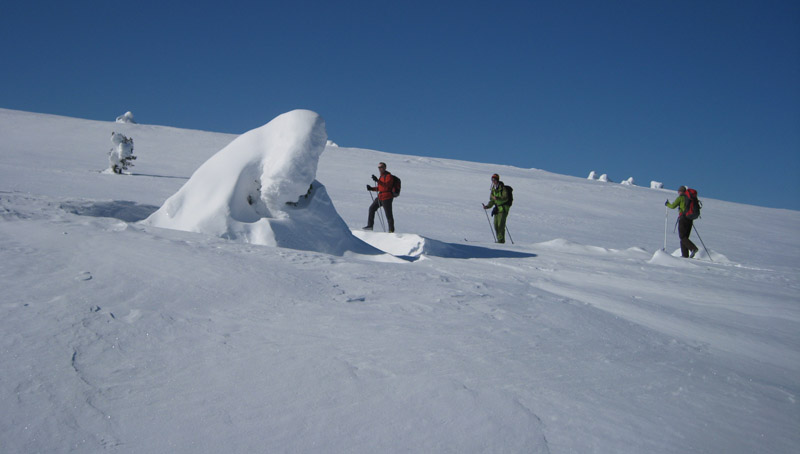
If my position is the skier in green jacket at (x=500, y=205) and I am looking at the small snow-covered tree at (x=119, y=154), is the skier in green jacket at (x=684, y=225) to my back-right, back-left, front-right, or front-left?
back-right

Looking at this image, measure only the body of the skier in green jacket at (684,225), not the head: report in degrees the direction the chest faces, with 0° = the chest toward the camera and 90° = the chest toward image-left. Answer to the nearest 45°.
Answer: approximately 90°

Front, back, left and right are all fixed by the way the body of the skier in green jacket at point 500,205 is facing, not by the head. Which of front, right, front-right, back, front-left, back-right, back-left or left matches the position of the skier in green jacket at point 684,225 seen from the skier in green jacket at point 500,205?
back-left

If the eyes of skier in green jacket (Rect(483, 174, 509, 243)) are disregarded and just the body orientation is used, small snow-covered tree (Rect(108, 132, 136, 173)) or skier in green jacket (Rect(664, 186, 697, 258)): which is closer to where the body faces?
the small snow-covered tree

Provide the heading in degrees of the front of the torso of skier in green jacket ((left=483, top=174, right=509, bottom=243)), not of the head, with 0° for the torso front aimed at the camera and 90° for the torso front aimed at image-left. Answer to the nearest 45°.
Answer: approximately 45°

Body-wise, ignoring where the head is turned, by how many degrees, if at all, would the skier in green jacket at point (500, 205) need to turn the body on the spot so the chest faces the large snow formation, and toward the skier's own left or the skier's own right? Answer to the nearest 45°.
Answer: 0° — they already face it
